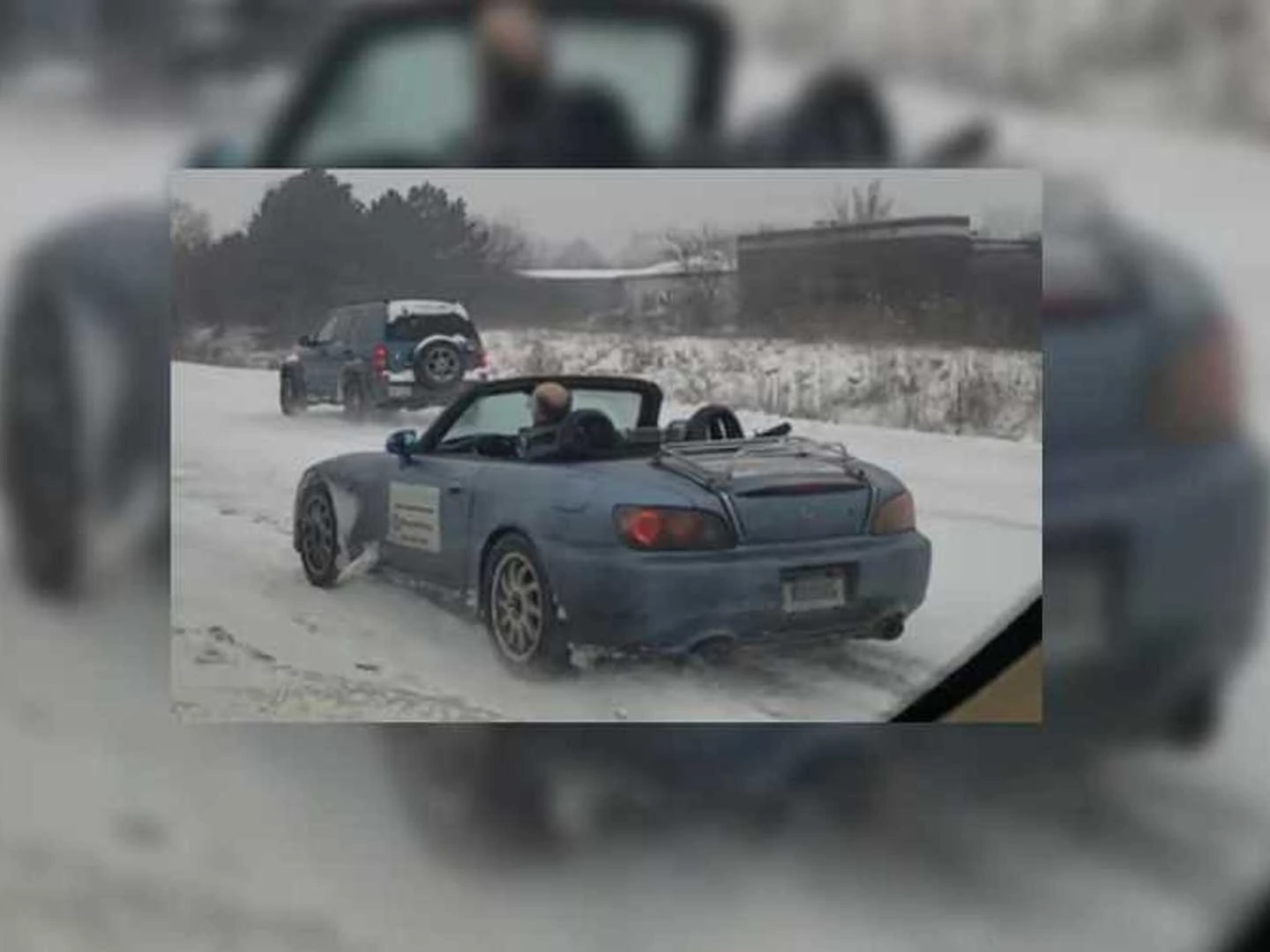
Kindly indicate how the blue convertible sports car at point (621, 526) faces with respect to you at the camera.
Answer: facing away from the viewer and to the left of the viewer
